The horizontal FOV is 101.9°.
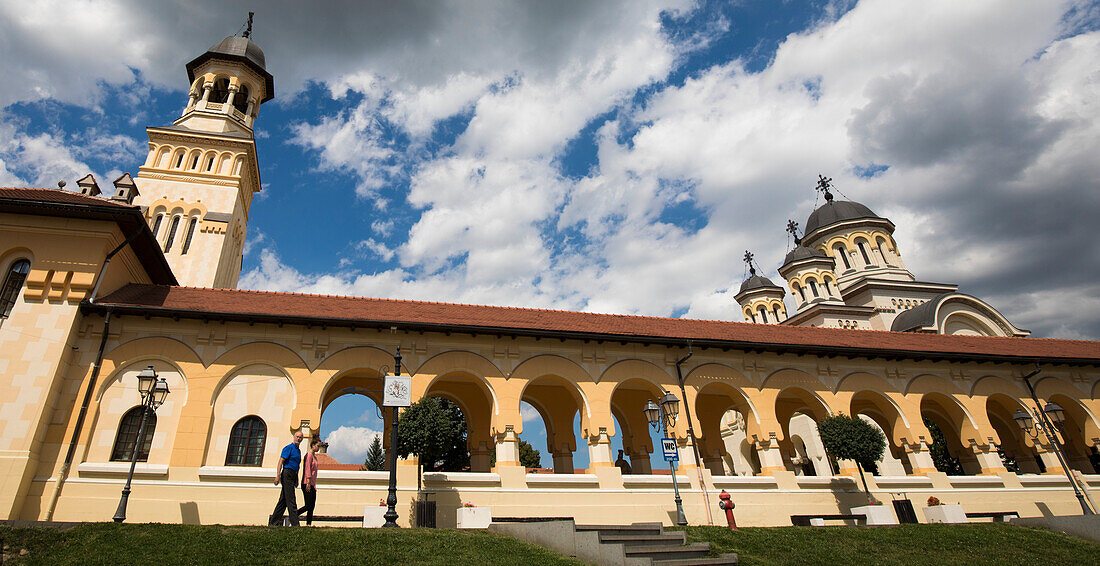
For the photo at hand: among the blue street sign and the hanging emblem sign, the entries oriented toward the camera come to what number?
2

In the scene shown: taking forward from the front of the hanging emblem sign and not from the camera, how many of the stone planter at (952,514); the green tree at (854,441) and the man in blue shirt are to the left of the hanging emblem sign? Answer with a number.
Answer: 2

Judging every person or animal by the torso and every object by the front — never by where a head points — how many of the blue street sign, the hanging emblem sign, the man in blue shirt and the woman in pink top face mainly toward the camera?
2

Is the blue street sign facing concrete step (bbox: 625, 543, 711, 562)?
yes

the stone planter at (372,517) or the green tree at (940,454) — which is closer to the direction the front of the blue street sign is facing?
the stone planter

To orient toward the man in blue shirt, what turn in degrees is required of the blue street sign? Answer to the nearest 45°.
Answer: approximately 45° to its right
